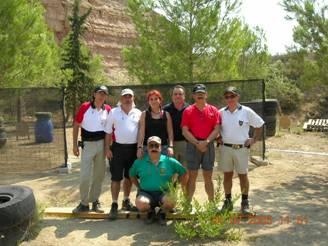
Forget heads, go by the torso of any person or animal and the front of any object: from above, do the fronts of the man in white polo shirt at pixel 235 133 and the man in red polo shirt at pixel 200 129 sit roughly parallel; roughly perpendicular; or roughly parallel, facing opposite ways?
roughly parallel

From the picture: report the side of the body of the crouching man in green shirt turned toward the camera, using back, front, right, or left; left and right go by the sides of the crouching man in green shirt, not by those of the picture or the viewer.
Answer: front

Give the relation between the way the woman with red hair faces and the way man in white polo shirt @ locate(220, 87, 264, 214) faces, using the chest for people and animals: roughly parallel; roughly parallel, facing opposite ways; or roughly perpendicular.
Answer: roughly parallel

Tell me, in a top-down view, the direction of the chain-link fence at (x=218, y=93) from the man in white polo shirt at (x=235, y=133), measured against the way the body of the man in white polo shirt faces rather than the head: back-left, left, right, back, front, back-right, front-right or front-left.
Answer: back

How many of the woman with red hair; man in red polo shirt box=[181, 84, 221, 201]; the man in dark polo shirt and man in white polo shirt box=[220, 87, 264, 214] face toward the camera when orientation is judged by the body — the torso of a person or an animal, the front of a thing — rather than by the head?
4

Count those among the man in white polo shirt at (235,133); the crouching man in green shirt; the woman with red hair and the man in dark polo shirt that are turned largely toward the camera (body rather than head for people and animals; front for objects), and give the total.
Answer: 4

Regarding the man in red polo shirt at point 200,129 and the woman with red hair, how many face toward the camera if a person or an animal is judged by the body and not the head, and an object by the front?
2

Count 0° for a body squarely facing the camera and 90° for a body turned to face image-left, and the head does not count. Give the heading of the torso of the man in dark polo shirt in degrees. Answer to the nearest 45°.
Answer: approximately 0°

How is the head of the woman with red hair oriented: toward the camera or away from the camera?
toward the camera

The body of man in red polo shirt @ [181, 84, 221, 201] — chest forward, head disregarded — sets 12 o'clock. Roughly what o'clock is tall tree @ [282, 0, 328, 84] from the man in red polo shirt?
The tall tree is roughly at 7 o'clock from the man in red polo shirt.

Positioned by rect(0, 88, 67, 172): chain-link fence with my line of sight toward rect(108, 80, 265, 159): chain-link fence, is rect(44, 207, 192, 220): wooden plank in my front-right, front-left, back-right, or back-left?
front-right

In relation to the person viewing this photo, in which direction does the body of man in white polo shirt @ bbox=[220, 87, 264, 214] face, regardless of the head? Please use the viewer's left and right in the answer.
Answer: facing the viewer

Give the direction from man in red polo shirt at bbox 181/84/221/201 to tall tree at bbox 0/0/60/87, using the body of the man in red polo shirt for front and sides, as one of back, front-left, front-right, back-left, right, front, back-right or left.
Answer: back-right

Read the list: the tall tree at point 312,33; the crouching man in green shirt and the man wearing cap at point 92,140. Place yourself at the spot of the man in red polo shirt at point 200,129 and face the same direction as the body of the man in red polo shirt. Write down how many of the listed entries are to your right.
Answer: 2
